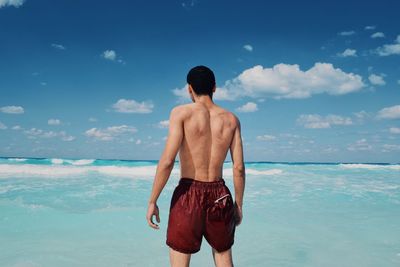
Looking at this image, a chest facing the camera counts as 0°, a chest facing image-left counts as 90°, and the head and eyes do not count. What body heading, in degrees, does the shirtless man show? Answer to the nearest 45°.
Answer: approximately 180°
